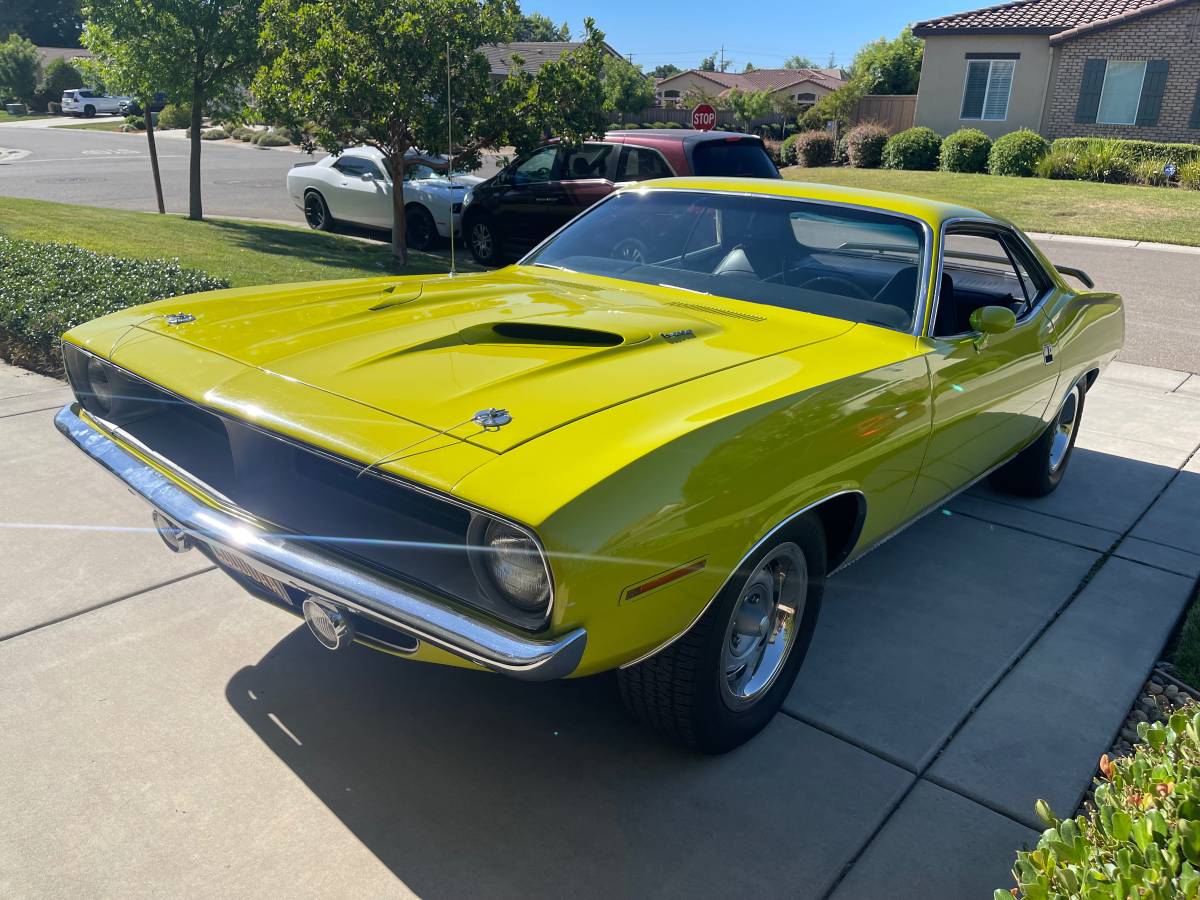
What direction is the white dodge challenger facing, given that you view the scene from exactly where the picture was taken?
facing the viewer and to the right of the viewer

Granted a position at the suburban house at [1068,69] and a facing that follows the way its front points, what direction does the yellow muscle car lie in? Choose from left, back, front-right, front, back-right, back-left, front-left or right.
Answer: front

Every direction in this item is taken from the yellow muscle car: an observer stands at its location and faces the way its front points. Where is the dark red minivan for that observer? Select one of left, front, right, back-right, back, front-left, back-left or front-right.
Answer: back-right

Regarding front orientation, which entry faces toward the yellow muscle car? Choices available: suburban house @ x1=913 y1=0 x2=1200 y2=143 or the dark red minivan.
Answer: the suburban house

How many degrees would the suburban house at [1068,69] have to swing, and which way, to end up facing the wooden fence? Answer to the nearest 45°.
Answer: approximately 135° to its right

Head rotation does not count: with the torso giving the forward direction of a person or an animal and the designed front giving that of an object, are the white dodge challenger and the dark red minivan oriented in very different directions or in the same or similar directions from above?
very different directions

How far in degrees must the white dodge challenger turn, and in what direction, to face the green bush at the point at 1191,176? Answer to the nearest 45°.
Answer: approximately 45° to its left

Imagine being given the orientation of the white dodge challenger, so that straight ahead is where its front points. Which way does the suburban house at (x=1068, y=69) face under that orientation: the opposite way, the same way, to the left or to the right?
to the right

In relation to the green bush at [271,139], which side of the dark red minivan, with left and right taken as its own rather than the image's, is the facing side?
front

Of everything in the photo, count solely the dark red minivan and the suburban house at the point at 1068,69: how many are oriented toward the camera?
1

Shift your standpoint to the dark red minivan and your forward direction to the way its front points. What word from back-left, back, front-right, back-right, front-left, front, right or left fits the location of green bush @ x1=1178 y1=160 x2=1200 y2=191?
right

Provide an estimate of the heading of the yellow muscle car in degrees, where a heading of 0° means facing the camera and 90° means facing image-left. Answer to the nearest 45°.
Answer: approximately 45°

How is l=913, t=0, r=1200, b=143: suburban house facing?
toward the camera

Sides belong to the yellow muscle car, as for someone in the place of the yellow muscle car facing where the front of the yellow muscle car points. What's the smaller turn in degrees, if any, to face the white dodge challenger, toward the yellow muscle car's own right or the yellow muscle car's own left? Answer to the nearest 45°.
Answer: approximately 135° to the yellow muscle car's own right

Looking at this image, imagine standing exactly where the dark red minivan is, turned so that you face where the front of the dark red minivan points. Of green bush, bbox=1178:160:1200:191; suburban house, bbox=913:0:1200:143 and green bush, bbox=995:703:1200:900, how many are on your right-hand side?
2
